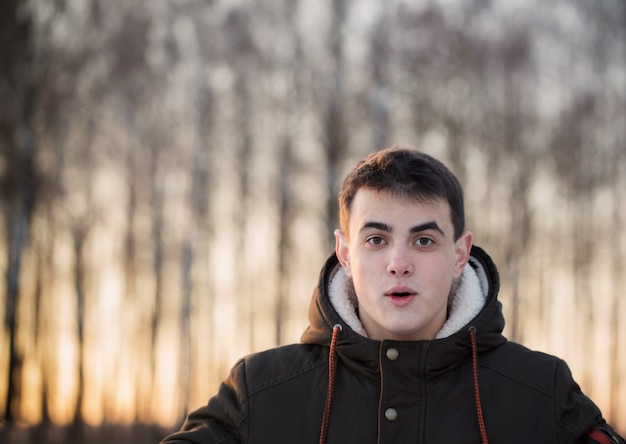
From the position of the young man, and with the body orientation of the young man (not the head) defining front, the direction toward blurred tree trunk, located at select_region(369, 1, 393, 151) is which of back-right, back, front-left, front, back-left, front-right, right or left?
back

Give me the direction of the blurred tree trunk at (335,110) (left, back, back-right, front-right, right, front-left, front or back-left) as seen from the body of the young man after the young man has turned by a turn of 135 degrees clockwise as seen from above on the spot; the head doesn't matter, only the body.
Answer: front-right

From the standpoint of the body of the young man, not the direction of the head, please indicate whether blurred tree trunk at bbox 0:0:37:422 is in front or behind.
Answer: behind

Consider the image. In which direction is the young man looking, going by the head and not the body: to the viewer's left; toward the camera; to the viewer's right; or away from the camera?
toward the camera

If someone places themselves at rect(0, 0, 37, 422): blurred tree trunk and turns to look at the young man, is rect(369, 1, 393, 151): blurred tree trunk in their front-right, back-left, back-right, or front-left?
front-left

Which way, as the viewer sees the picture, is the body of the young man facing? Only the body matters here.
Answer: toward the camera
